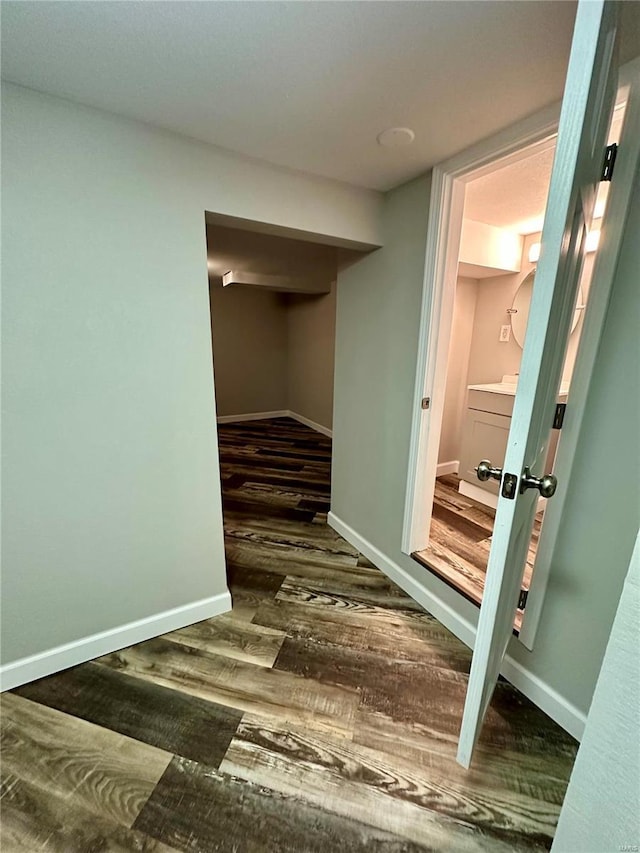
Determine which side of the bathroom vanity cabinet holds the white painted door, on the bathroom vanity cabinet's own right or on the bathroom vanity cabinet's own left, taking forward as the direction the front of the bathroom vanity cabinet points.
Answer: on the bathroom vanity cabinet's own left

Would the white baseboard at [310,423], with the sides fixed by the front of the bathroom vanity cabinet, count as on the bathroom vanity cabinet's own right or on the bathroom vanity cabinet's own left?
on the bathroom vanity cabinet's own right

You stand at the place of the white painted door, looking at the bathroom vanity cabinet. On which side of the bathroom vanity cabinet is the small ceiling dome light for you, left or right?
left

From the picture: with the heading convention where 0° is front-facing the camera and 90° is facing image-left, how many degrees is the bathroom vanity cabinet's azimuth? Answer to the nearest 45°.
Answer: approximately 45°

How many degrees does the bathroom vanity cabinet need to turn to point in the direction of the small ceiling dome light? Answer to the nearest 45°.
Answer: approximately 45° to its left

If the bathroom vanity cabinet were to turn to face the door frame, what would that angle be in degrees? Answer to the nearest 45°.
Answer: approximately 45° to its left

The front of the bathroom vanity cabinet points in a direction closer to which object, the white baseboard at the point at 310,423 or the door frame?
the door frame

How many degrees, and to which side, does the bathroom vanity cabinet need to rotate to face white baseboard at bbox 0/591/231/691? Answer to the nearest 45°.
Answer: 0° — it already faces it

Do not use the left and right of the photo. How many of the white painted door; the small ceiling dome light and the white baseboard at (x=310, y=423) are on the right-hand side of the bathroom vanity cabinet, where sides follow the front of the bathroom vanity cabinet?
1

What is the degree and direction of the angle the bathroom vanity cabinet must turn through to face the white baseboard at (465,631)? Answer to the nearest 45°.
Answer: approximately 45° to its left
